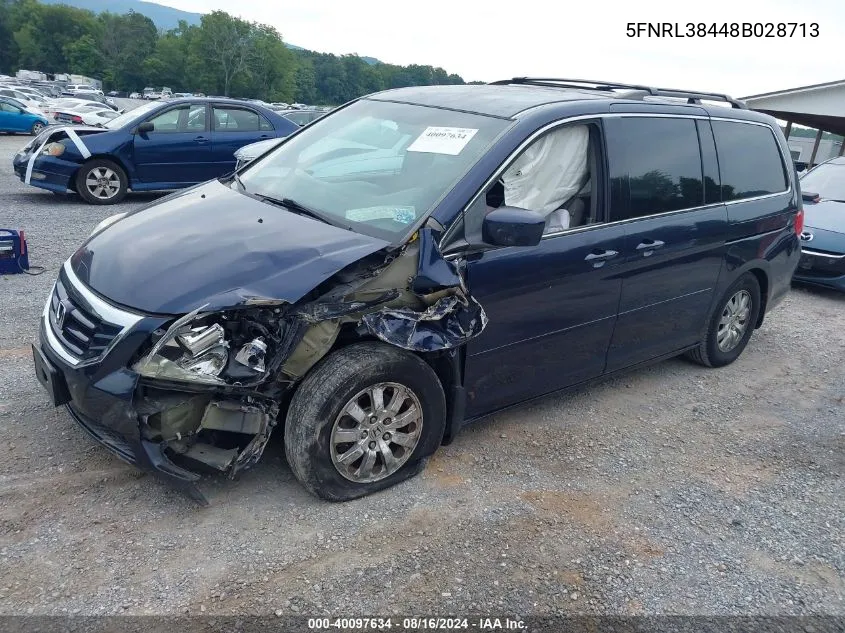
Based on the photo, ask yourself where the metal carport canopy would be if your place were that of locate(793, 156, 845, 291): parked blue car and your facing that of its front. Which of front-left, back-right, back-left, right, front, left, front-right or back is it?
back-right

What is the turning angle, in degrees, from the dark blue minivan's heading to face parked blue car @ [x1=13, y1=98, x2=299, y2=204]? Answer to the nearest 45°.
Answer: approximately 90° to its right

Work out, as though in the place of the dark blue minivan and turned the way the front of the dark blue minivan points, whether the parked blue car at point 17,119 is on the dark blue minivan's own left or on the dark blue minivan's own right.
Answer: on the dark blue minivan's own right

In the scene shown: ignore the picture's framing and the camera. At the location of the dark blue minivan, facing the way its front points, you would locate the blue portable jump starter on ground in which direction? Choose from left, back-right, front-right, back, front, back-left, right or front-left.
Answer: right

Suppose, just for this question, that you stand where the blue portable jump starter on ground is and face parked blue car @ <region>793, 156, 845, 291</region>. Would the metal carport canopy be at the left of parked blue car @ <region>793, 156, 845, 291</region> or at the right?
left

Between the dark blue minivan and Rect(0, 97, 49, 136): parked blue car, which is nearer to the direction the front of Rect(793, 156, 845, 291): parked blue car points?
the dark blue minivan

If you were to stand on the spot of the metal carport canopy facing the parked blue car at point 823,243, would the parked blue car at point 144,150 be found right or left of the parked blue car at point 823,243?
right

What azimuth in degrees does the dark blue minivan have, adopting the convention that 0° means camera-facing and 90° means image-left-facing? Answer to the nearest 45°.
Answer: approximately 45°

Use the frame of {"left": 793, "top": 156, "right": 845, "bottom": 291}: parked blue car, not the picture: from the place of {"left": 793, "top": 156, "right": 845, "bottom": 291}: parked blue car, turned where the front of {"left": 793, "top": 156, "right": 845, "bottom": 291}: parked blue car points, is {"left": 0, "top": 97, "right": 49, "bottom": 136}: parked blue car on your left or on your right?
on your right

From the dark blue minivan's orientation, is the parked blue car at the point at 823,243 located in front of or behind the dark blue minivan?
behind

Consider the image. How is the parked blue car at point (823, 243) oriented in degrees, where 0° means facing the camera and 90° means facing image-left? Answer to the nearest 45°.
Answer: approximately 45°

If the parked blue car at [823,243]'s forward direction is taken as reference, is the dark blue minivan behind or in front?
in front

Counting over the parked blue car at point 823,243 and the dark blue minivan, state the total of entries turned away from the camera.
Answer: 0
